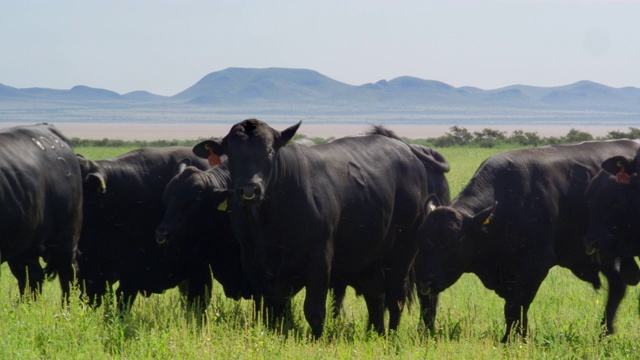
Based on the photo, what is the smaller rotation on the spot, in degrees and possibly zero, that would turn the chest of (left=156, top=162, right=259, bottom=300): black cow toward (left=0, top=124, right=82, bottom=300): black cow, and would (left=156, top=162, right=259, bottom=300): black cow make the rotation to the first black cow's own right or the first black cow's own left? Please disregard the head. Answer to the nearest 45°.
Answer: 0° — it already faces it

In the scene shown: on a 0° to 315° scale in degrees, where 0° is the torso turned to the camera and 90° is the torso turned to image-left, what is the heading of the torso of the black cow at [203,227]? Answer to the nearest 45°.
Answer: approximately 90°

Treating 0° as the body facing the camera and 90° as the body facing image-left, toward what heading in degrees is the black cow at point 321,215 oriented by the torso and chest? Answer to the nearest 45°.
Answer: approximately 45°

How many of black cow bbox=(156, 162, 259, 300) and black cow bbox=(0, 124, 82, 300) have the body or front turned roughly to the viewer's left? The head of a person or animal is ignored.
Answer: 2

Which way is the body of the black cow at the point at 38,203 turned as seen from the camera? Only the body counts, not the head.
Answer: to the viewer's left

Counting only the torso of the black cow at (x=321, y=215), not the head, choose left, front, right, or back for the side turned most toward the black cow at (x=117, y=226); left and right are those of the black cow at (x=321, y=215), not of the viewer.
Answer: right

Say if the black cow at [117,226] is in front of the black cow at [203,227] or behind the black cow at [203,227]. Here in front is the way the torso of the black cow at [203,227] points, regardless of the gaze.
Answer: in front

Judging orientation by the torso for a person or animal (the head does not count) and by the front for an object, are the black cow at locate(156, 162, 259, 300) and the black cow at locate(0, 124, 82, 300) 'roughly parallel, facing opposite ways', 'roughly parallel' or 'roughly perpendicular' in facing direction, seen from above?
roughly parallel
